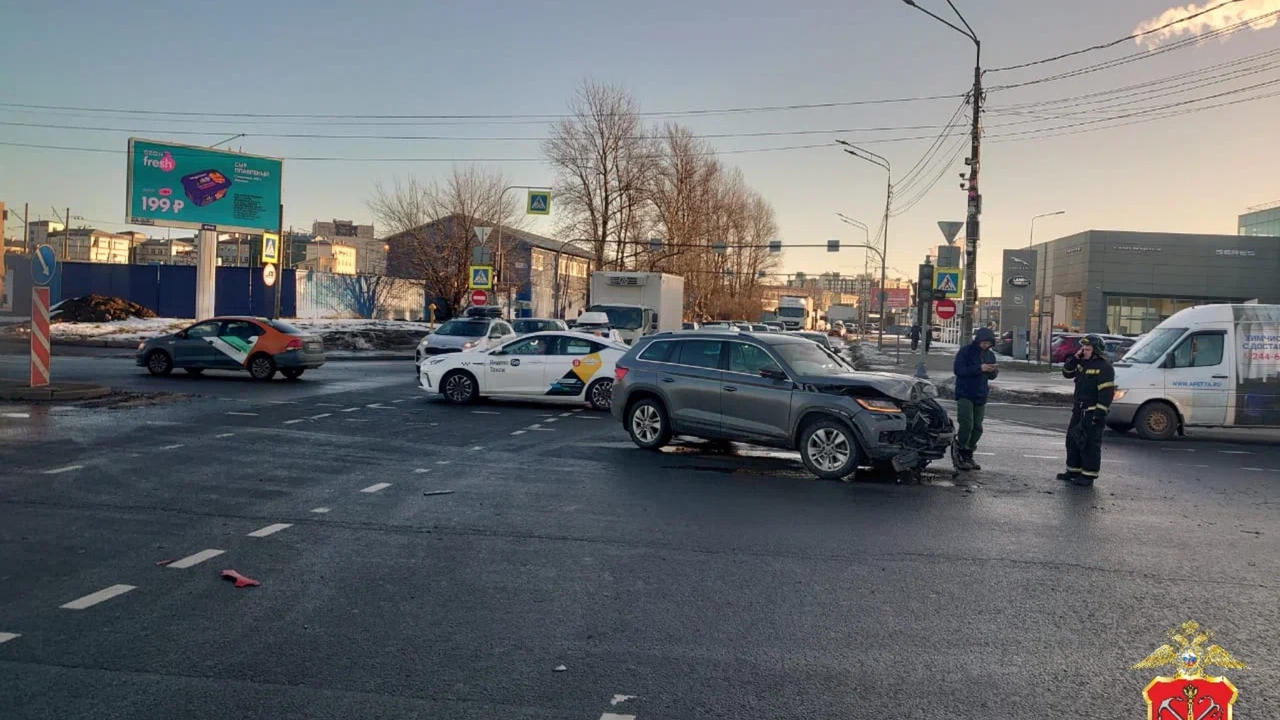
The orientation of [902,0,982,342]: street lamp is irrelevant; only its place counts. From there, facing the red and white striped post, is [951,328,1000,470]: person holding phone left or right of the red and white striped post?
left

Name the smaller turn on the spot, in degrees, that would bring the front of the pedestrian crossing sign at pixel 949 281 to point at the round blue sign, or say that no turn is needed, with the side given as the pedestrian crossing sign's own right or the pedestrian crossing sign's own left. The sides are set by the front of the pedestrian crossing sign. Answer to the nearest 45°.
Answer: approximately 45° to the pedestrian crossing sign's own right

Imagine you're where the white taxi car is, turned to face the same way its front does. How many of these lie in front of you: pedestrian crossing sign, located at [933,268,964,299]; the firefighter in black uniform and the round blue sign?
1

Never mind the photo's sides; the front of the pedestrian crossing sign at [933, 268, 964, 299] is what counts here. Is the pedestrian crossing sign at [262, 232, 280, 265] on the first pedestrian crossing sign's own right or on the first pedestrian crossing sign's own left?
on the first pedestrian crossing sign's own right

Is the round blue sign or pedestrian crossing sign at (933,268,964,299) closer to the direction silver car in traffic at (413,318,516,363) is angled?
the round blue sign

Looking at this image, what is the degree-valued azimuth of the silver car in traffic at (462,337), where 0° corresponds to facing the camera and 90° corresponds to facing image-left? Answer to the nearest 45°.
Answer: approximately 45°

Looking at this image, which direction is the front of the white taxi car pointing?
to the viewer's left

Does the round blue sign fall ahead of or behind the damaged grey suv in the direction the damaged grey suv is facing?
behind

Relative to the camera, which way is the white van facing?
to the viewer's left

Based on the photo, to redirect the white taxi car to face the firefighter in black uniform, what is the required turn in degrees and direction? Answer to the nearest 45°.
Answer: approximately 135° to its left
